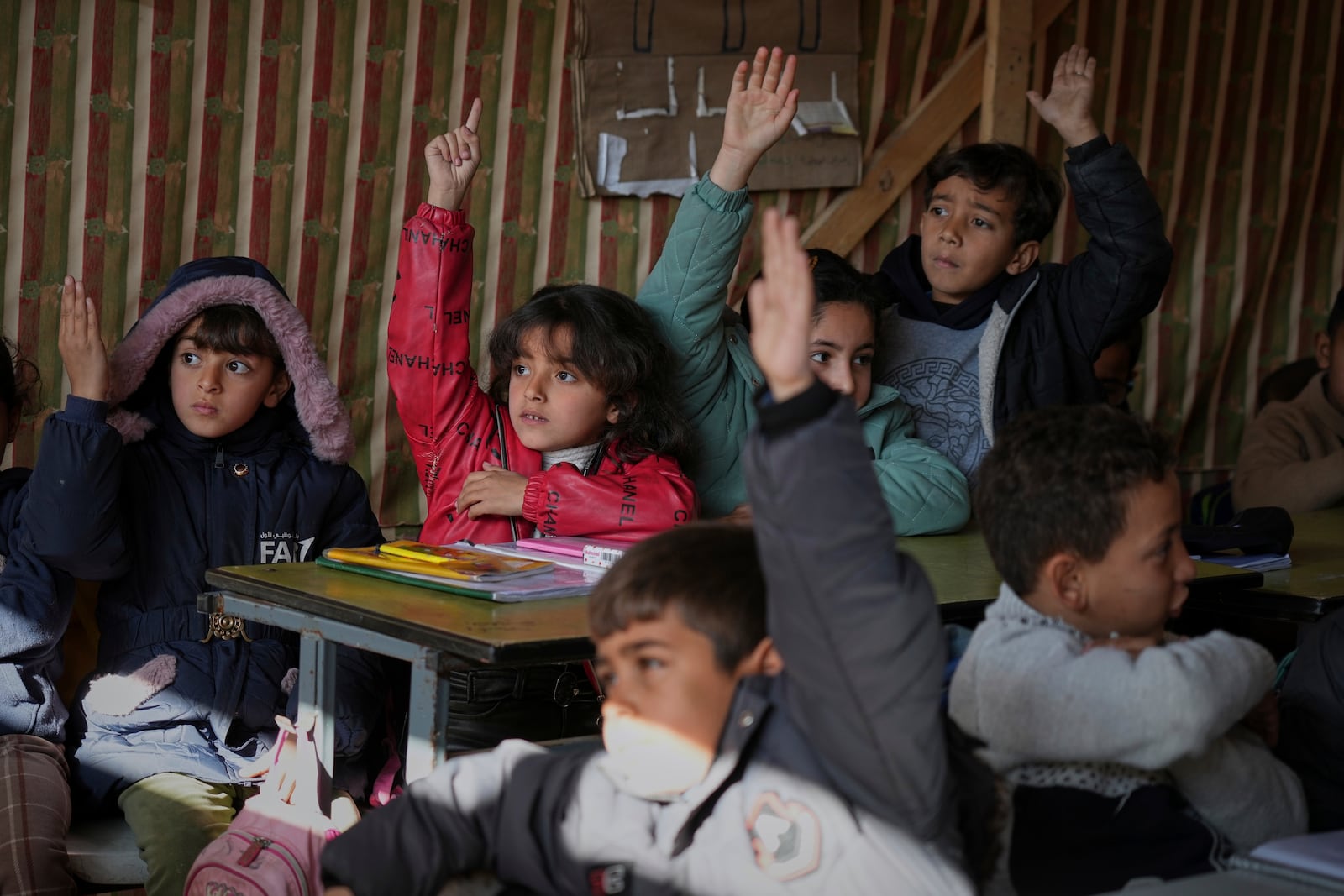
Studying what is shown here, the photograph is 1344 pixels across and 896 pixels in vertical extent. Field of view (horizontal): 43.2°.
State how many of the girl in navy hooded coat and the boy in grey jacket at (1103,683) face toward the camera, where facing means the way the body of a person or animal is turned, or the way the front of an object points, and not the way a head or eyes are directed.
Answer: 1

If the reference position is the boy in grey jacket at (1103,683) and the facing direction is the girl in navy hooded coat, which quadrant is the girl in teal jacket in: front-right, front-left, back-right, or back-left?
front-right

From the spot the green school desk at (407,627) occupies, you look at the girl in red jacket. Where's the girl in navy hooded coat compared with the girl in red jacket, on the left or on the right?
left

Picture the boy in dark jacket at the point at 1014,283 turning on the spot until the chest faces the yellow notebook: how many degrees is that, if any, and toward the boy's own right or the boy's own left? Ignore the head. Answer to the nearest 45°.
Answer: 0° — they already face it

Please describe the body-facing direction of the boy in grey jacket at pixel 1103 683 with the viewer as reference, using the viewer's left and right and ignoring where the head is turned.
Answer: facing to the right of the viewer

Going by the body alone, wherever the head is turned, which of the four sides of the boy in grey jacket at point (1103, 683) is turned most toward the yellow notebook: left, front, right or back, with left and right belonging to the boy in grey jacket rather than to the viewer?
back

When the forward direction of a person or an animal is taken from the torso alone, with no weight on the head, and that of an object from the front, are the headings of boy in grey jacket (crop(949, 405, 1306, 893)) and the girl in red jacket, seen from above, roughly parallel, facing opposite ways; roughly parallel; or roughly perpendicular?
roughly perpendicular

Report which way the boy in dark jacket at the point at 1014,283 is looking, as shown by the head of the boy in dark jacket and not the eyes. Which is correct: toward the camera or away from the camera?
toward the camera

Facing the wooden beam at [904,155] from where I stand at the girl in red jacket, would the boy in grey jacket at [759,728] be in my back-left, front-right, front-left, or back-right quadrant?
back-right

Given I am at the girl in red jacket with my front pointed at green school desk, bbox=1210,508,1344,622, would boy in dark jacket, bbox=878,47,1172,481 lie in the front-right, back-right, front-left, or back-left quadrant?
front-left

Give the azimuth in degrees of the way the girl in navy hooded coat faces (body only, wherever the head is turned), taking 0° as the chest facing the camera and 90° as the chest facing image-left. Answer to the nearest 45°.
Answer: approximately 0°
